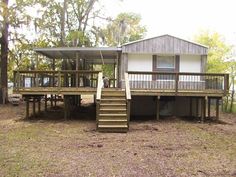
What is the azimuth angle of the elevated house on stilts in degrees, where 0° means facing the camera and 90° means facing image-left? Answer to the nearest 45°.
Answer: approximately 0°
